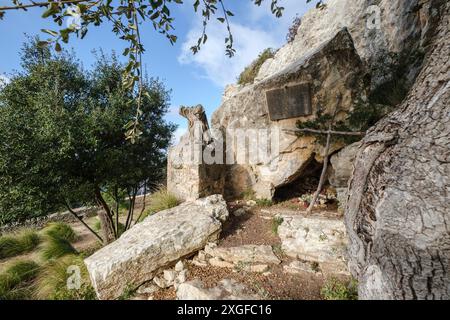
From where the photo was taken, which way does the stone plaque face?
toward the camera

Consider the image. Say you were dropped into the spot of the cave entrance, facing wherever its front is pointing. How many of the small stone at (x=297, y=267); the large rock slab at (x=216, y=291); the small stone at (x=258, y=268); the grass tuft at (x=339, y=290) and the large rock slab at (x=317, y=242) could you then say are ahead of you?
5

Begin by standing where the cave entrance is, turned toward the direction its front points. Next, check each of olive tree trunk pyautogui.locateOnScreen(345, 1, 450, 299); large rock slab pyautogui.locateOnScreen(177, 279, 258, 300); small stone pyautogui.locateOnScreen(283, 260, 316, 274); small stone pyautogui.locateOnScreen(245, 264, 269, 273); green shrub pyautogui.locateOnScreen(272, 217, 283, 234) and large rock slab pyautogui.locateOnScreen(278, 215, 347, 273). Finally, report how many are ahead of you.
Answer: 6

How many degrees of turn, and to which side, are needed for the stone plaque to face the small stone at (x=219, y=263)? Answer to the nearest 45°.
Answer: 0° — it already faces it

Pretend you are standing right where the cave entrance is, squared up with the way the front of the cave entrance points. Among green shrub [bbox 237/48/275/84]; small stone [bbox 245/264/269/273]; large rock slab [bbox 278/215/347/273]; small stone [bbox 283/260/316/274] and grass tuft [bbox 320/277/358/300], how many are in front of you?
4

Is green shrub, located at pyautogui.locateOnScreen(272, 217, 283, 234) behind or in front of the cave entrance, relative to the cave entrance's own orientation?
in front

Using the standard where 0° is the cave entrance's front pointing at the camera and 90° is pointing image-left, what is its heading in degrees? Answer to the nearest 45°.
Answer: approximately 0°

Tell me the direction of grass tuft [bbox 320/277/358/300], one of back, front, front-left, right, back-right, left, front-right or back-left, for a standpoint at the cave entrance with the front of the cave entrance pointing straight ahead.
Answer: front

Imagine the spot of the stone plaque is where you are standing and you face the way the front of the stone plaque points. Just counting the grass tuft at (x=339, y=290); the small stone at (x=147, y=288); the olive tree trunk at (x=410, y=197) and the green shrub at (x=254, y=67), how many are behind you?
1

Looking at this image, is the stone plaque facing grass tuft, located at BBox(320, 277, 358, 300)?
yes

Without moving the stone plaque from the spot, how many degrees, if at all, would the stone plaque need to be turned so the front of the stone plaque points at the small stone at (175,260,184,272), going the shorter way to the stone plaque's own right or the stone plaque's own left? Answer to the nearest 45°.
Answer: approximately 45° to the stone plaque's own right

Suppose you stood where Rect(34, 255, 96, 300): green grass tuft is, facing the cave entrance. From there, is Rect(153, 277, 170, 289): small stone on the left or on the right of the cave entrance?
right

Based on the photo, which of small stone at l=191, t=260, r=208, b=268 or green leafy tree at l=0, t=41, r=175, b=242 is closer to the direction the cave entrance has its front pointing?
the small stone

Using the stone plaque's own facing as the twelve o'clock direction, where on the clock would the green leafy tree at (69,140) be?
The green leafy tree is roughly at 2 o'clock from the stone plaque.

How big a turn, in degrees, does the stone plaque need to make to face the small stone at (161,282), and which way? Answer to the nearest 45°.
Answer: approximately 45° to its right
